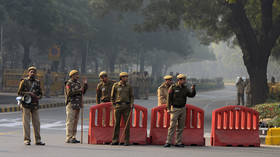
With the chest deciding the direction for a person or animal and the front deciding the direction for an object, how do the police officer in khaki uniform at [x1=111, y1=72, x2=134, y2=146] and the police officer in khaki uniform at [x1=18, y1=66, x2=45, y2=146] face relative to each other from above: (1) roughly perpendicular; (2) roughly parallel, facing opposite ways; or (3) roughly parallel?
roughly parallel

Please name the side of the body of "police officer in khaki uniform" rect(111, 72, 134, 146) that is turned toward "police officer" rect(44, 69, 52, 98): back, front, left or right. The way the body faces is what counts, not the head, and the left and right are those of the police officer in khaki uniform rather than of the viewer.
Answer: back

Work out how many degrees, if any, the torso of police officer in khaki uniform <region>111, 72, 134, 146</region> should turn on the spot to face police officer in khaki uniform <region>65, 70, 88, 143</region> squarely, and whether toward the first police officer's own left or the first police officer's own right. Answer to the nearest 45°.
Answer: approximately 90° to the first police officer's own right

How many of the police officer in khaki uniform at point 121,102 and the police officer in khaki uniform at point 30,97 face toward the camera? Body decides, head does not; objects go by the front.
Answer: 2

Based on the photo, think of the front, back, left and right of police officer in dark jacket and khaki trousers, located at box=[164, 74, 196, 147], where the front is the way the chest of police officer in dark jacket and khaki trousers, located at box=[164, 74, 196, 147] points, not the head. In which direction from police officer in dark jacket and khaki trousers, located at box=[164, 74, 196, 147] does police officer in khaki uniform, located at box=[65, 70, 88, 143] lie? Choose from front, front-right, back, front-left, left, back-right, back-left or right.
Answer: back-right

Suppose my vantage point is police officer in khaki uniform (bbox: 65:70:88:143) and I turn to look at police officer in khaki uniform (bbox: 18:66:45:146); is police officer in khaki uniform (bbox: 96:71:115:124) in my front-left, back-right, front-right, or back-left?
back-right

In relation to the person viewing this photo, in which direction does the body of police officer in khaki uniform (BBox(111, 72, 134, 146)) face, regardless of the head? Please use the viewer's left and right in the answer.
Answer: facing the viewer

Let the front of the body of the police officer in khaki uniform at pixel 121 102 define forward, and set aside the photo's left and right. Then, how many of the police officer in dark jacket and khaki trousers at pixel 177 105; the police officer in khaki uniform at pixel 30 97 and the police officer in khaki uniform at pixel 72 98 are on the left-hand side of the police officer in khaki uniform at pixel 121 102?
1

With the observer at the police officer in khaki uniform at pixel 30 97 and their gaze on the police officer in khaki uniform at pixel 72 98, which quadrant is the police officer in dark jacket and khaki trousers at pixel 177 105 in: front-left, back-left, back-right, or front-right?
front-right

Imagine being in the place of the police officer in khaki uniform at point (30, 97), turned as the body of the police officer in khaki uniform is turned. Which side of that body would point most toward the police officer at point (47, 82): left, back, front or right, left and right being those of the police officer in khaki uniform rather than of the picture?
back

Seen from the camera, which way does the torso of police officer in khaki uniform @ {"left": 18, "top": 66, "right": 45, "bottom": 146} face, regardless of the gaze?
toward the camera
